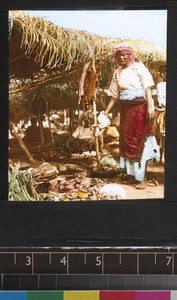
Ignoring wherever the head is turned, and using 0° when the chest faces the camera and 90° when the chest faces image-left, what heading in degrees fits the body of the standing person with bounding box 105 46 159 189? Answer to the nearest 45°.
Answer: approximately 45°
